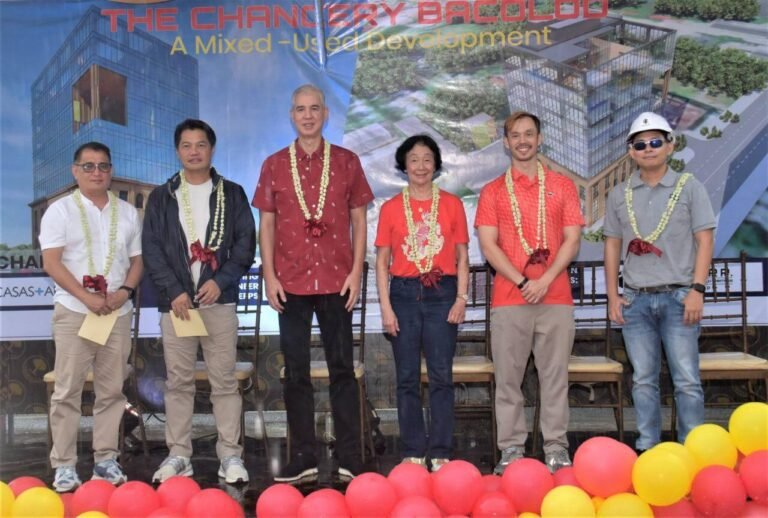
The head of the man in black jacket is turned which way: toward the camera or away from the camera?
toward the camera

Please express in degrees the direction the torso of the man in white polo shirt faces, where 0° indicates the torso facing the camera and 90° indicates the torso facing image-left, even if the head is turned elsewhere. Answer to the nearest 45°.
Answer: approximately 0°

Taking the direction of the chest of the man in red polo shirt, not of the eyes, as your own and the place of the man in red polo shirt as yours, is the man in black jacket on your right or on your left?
on your right

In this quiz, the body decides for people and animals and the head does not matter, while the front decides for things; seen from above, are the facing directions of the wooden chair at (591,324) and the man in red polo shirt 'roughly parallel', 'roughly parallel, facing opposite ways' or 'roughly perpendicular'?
roughly parallel

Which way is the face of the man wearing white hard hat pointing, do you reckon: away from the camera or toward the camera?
toward the camera

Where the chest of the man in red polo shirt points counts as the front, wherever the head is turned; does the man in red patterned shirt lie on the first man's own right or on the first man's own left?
on the first man's own right

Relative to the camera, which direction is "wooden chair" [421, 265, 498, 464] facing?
toward the camera

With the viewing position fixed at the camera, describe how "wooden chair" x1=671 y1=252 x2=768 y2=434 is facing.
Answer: facing the viewer

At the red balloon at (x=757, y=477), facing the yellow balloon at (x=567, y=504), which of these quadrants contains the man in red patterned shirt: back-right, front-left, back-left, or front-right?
front-right

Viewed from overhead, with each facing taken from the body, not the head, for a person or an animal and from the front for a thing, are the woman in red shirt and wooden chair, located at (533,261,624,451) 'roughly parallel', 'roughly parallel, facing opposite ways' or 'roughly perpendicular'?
roughly parallel

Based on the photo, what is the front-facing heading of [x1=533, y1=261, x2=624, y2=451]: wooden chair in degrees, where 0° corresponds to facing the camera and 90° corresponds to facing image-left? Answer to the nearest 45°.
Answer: approximately 0°

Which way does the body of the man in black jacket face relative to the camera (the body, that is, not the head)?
toward the camera

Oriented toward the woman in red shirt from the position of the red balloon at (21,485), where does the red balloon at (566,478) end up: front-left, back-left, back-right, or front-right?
front-right

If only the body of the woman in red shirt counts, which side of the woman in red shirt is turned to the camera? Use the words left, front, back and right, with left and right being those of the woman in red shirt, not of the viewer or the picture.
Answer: front

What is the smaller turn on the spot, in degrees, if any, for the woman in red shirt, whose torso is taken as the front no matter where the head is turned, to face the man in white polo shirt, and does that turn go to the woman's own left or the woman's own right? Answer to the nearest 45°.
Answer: approximately 90° to the woman's own right

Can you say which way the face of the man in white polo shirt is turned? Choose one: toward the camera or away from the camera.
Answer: toward the camera
